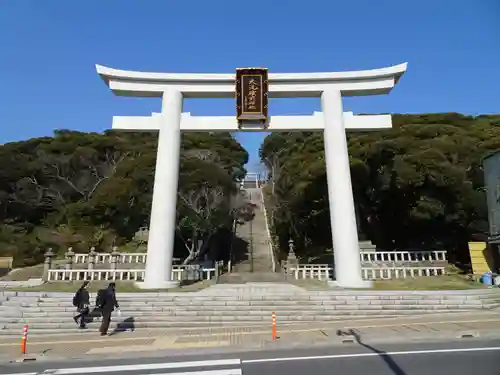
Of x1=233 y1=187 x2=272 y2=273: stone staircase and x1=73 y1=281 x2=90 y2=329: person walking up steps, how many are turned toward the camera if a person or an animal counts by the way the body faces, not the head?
1

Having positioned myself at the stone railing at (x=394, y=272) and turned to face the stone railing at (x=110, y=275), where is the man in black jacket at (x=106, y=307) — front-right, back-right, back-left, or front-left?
front-left

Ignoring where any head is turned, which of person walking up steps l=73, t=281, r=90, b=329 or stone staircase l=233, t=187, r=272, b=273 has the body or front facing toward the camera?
the stone staircase

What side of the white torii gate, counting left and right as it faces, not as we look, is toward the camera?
front

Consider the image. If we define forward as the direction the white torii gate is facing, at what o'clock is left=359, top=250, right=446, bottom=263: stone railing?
The stone railing is roughly at 8 o'clock from the white torii gate.

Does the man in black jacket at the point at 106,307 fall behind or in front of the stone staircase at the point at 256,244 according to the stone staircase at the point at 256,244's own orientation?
in front

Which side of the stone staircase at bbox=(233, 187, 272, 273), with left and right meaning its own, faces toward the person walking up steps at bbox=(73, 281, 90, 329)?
front

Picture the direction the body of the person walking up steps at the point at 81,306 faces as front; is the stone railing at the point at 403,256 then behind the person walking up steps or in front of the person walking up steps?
in front

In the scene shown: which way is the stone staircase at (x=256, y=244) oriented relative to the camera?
toward the camera

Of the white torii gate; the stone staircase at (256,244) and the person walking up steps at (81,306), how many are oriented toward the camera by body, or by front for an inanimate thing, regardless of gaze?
2

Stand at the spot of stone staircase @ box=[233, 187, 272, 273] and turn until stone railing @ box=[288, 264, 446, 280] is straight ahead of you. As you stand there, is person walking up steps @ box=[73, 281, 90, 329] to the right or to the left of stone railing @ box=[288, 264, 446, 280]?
right
